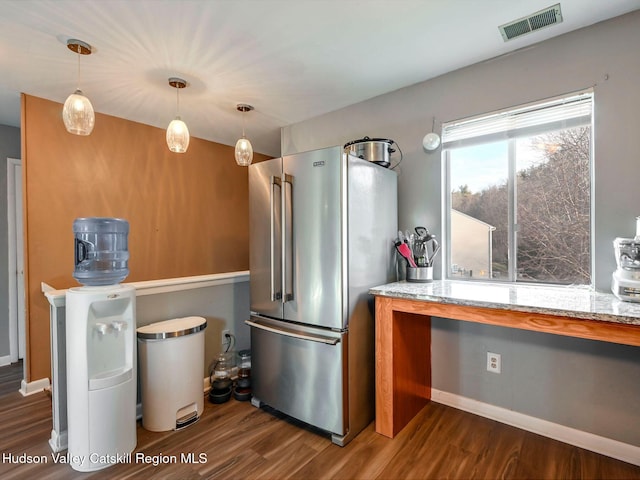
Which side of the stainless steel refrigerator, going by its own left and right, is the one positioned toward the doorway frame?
right

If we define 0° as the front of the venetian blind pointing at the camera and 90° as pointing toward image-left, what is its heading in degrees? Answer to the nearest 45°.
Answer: approximately 45°

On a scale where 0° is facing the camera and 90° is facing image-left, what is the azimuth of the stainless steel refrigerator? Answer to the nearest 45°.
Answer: approximately 45°

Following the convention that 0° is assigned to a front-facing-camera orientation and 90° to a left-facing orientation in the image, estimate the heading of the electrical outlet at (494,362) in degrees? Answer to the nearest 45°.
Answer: approximately 45°
